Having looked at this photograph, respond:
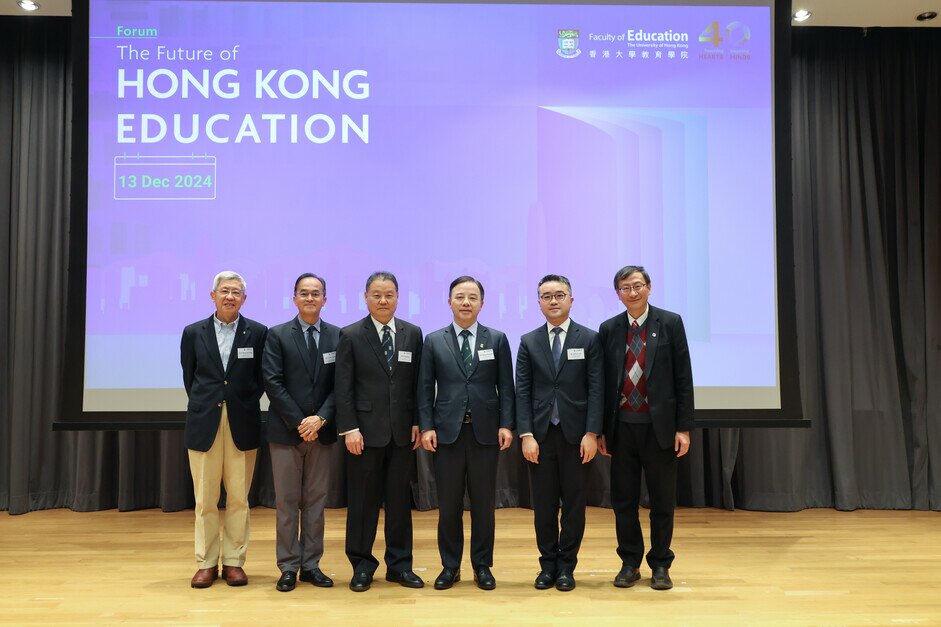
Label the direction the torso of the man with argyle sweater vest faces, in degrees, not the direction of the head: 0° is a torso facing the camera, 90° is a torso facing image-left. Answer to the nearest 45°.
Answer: approximately 0°

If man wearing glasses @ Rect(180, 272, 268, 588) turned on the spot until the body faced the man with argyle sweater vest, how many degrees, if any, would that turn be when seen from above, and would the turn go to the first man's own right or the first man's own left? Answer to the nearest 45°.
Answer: approximately 90° to the first man's own left

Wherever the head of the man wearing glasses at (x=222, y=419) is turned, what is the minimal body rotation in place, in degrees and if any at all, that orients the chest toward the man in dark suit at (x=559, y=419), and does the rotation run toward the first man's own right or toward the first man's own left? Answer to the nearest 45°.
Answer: approximately 90° to the first man's own left

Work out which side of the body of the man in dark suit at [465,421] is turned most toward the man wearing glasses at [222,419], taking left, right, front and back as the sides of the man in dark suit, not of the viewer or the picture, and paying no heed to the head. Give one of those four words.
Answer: right
